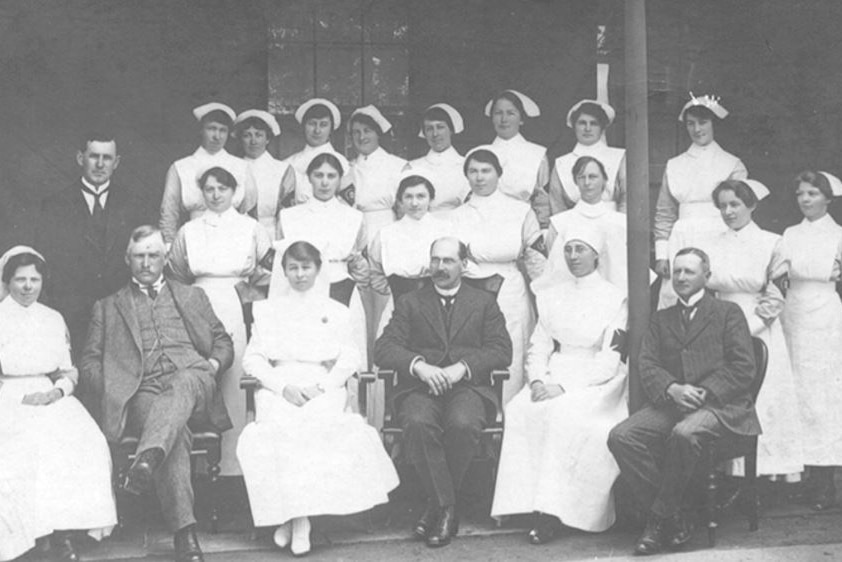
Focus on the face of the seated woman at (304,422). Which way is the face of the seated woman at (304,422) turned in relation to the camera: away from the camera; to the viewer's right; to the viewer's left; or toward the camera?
toward the camera

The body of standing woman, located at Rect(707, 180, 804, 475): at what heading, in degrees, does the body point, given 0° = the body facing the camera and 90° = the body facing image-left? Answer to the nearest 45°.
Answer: approximately 45°

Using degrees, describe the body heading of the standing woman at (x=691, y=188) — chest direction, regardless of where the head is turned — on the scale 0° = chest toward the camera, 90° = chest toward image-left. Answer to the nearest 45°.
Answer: approximately 0°

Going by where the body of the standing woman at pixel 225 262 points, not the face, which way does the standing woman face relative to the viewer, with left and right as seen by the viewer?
facing the viewer

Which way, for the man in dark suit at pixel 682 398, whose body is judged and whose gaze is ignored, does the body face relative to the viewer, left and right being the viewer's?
facing the viewer and to the left of the viewer

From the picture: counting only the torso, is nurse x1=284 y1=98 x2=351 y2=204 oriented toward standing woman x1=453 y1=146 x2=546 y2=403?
no

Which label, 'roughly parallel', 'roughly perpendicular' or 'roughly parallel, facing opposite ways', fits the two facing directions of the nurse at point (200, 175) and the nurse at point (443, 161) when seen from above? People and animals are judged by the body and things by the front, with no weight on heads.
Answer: roughly parallel

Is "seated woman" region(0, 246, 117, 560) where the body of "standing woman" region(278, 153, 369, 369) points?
no

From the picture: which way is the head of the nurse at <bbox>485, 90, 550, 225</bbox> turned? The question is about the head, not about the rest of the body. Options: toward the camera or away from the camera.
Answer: toward the camera

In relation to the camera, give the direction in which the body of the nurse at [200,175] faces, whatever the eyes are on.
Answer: toward the camera

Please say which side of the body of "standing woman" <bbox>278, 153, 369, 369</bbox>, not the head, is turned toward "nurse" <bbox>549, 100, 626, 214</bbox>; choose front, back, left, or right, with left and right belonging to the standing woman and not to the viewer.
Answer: left

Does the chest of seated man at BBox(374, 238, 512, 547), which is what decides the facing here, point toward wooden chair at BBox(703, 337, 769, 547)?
no

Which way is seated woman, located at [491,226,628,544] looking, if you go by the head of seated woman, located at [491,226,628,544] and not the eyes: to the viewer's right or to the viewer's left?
to the viewer's left

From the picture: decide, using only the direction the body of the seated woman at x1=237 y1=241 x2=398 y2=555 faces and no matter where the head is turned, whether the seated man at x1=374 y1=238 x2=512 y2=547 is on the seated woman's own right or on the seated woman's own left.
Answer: on the seated woman's own left

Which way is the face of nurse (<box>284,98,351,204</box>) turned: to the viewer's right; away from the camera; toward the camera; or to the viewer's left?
toward the camera

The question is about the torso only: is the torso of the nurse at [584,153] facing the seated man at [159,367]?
no
